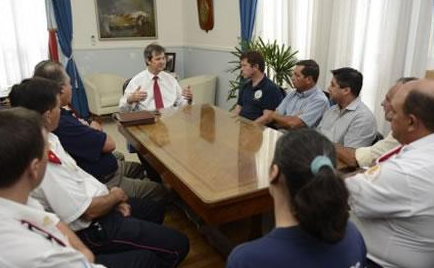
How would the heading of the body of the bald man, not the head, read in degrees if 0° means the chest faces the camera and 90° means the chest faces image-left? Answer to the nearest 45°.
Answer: approximately 135°

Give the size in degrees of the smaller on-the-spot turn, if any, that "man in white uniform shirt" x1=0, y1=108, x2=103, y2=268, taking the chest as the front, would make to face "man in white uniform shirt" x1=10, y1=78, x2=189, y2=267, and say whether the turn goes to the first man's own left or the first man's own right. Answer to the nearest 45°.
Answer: approximately 45° to the first man's own left

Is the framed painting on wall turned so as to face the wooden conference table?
yes

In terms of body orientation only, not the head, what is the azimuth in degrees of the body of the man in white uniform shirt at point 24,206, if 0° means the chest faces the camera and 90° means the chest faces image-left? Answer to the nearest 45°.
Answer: approximately 225°

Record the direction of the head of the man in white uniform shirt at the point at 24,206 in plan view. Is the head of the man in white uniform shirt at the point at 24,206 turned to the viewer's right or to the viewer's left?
to the viewer's right

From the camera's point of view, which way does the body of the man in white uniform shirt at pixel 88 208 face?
to the viewer's right

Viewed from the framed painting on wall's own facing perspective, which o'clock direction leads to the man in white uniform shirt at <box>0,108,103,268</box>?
The man in white uniform shirt is roughly at 12 o'clock from the framed painting on wall.

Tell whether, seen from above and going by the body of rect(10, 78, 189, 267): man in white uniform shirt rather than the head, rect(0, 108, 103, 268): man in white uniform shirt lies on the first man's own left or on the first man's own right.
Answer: on the first man's own right

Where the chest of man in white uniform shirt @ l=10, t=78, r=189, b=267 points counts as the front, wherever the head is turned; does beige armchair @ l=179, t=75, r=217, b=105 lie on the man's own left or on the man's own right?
on the man's own left
